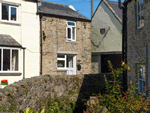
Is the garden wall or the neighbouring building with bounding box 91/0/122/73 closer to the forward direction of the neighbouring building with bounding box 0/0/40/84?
the garden wall

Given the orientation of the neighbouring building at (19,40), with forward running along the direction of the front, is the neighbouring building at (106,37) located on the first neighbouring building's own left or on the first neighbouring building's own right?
on the first neighbouring building's own left

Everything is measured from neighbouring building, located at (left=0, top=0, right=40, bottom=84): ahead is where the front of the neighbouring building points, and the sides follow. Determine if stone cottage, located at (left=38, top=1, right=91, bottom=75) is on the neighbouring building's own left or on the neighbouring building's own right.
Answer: on the neighbouring building's own left

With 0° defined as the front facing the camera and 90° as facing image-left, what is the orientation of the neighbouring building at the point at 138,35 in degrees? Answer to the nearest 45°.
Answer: approximately 45°
